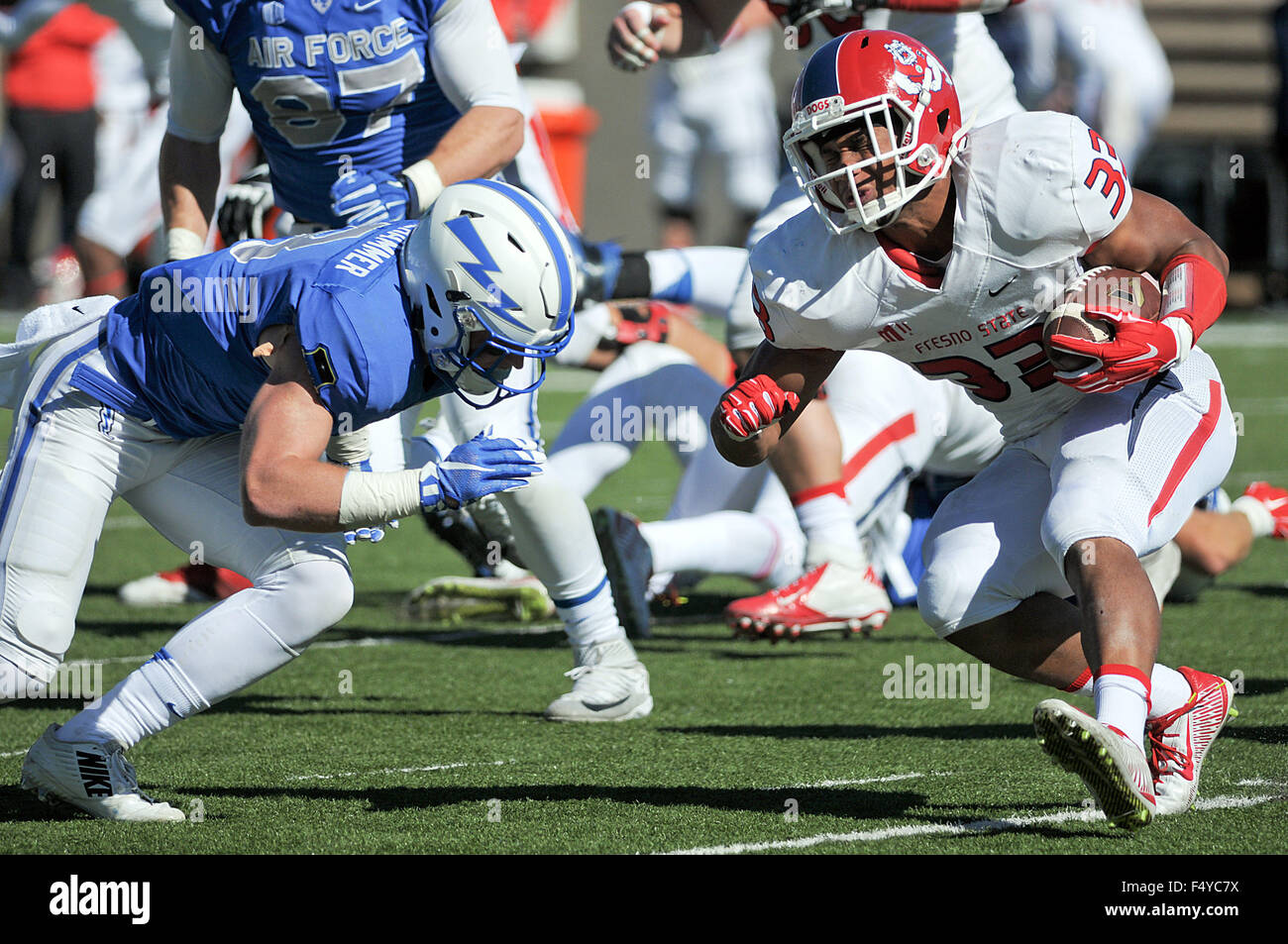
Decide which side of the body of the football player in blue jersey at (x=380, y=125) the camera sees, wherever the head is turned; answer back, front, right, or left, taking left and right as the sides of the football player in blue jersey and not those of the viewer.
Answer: front

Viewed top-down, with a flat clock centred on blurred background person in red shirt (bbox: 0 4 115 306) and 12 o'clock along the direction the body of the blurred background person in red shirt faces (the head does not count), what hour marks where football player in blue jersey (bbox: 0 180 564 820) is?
The football player in blue jersey is roughly at 12 o'clock from the blurred background person in red shirt.

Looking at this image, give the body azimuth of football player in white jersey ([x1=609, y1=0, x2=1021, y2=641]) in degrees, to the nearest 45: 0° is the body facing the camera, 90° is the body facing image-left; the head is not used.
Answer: approximately 90°

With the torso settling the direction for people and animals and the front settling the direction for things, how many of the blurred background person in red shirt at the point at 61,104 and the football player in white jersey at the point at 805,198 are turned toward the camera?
1

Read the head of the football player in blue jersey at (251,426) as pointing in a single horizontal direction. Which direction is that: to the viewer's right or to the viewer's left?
to the viewer's right

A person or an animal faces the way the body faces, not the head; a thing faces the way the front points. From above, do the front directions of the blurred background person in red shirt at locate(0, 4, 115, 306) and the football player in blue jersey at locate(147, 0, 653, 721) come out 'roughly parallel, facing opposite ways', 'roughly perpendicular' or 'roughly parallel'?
roughly parallel

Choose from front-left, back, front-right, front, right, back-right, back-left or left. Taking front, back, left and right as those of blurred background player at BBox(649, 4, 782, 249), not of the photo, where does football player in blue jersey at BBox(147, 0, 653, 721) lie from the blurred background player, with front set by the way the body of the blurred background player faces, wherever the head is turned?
front

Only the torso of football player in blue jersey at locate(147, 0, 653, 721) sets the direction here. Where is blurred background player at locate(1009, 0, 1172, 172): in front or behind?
behind

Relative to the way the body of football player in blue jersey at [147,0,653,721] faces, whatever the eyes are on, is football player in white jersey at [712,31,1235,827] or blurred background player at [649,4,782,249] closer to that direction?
the football player in white jersey

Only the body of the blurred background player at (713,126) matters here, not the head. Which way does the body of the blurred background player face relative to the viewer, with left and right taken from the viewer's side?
facing the viewer
